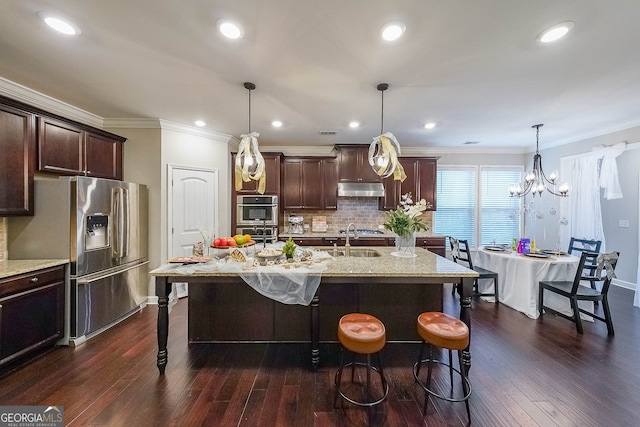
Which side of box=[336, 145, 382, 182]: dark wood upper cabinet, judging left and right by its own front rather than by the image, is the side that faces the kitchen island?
front

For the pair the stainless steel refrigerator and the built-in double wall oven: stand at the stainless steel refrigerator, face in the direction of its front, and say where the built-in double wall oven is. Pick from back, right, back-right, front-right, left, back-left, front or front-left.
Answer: front-left

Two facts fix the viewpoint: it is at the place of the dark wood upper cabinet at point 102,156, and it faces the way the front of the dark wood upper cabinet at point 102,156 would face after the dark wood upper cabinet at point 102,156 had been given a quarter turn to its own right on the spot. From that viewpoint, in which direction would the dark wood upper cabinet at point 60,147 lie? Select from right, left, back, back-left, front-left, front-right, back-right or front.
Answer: front

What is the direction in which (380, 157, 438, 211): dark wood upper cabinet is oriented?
toward the camera

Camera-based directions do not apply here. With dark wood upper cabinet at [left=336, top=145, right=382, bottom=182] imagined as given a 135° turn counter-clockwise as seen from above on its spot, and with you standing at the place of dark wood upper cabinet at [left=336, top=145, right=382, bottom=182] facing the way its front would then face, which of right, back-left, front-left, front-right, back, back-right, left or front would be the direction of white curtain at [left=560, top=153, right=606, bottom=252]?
front-right

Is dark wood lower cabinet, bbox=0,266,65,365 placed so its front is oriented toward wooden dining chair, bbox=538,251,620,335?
yes

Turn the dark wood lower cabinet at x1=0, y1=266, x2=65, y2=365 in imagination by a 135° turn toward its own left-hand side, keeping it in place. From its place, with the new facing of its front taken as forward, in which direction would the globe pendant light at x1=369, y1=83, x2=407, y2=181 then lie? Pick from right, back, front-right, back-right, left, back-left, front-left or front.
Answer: back-right

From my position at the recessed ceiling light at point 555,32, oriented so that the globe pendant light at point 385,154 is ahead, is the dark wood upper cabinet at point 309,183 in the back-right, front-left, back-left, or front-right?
front-right

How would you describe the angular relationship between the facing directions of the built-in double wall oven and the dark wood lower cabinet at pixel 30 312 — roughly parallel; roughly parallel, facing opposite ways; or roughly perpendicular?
roughly perpendicular

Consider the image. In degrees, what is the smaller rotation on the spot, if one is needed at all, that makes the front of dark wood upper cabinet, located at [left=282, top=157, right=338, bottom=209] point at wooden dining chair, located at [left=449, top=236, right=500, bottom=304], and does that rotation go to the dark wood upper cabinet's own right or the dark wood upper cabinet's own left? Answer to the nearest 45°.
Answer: approximately 45° to the dark wood upper cabinet's own left

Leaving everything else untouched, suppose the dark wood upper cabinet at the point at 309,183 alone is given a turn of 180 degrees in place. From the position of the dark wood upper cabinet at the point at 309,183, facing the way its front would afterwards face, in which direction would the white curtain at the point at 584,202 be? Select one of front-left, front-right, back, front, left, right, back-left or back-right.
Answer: right

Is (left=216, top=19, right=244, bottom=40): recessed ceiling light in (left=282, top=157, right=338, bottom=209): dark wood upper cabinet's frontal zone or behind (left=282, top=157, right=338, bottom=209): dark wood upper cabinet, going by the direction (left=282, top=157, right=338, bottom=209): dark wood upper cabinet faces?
frontal zone

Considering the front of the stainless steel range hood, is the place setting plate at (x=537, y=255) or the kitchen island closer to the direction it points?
the kitchen island

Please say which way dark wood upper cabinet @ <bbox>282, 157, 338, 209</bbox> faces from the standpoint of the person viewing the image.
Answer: facing the viewer

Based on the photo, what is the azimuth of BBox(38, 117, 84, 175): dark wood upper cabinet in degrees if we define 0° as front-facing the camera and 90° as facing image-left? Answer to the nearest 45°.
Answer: approximately 315°

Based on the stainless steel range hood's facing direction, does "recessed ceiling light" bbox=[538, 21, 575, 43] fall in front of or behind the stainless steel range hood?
in front

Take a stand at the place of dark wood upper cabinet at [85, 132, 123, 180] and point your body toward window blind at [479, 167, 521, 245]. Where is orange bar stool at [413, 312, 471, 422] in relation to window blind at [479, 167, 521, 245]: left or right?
right

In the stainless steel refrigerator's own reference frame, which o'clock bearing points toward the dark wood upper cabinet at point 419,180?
The dark wood upper cabinet is roughly at 11 o'clock from the stainless steel refrigerator.

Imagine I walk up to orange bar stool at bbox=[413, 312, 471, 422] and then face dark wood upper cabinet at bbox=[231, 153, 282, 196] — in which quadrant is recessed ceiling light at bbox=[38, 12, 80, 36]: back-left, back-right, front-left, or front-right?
front-left

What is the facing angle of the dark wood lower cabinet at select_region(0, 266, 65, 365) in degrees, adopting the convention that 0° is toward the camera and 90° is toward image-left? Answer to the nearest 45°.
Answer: approximately 315°

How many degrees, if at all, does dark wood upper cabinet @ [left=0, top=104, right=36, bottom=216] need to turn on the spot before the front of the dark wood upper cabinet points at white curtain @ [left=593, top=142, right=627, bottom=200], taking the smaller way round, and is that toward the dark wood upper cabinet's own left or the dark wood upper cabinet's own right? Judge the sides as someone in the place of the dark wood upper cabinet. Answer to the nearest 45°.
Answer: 0° — it already faces it

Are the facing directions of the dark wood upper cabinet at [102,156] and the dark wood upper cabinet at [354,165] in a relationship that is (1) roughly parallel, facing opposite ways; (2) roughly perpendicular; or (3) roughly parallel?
roughly perpendicular

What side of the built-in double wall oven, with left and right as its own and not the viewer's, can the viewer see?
front
